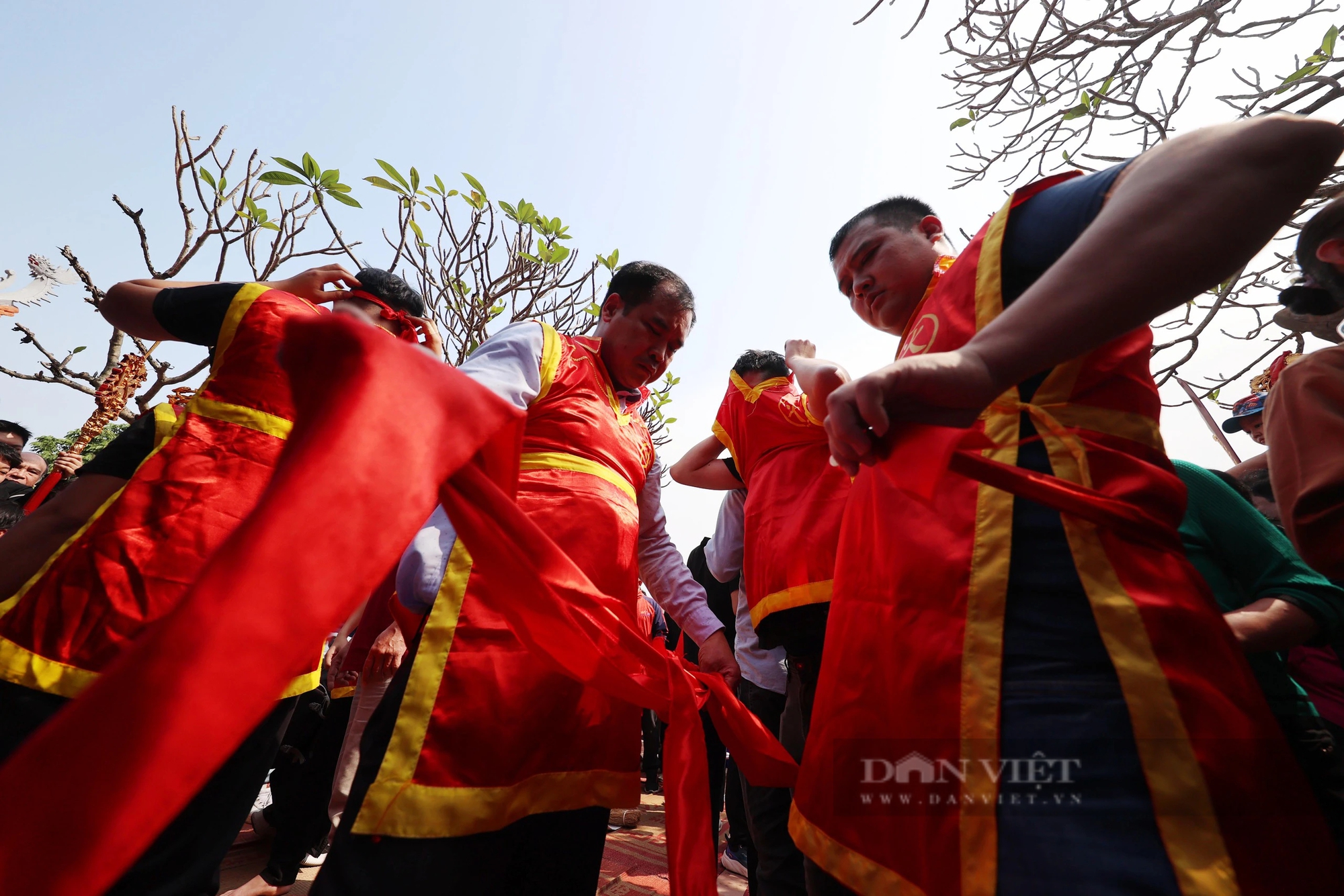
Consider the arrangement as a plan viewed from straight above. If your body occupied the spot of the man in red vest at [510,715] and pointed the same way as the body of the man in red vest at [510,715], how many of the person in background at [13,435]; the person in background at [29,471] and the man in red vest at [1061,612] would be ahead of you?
1

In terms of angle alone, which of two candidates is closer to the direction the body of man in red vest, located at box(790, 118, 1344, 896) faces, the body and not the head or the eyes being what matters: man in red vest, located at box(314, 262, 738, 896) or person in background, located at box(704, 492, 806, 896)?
the man in red vest

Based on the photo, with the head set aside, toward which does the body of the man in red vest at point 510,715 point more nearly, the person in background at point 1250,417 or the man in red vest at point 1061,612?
the man in red vest

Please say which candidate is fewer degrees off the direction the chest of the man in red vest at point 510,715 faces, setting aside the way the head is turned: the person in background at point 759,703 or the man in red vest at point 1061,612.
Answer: the man in red vest

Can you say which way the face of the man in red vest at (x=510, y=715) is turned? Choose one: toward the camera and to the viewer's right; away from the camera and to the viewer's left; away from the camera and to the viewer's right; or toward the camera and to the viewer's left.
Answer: toward the camera and to the viewer's right

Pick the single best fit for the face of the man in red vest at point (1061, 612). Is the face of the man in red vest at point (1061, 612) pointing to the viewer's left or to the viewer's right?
to the viewer's left

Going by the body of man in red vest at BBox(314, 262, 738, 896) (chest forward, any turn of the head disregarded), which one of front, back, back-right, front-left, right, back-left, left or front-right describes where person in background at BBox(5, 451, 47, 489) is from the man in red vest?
back

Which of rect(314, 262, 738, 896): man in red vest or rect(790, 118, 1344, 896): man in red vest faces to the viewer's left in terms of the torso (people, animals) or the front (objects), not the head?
rect(790, 118, 1344, 896): man in red vest

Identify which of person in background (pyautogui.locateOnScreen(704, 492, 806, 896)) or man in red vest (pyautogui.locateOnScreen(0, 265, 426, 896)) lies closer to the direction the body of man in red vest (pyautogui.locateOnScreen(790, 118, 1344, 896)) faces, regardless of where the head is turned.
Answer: the man in red vest

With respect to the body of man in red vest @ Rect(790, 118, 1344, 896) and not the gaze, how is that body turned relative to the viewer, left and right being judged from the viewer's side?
facing to the left of the viewer

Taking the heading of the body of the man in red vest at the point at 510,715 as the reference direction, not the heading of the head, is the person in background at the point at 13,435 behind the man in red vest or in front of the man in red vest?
behind

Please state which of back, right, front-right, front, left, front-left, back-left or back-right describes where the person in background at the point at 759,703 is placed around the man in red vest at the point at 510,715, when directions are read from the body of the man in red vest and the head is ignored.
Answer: left
